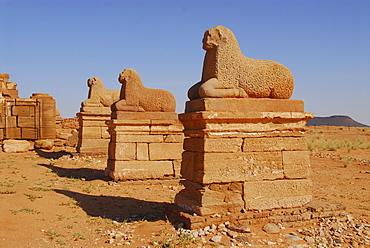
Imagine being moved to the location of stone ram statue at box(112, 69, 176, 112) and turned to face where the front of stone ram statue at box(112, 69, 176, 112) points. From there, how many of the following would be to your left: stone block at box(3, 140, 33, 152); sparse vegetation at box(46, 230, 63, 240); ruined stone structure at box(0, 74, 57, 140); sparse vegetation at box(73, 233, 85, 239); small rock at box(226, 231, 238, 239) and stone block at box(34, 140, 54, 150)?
3

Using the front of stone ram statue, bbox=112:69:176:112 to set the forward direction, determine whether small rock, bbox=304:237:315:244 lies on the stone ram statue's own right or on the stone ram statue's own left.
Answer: on the stone ram statue's own left

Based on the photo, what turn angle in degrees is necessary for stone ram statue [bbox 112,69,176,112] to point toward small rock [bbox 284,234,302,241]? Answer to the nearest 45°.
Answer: approximately 90° to its left

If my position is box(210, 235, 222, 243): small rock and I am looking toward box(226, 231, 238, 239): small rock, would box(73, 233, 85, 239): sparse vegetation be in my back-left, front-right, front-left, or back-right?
back-left

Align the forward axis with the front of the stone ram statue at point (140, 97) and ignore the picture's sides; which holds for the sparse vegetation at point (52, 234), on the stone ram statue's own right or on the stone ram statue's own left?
on the stone ram statue's own left

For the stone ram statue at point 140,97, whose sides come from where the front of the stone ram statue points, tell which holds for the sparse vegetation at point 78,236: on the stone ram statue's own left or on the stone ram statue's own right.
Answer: on the stone ram statue's own left

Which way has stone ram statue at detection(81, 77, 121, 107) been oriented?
to the viewer's left

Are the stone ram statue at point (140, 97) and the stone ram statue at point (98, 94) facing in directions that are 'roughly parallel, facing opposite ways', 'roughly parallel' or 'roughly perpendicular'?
roughly parallel

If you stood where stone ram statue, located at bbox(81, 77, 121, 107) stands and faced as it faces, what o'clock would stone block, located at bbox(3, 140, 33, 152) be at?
The stone block is roughly at 1 o'clock from the stone ram statue.

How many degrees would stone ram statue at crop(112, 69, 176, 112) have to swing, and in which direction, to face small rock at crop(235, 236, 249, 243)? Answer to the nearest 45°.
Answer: approximately 90° to its left

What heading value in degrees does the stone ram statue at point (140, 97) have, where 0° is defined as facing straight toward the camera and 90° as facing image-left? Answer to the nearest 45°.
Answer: approximately 90°

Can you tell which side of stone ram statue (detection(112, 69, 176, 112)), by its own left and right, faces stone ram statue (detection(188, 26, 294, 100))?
left

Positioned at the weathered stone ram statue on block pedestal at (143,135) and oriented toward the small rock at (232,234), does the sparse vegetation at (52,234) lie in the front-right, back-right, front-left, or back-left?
front-right

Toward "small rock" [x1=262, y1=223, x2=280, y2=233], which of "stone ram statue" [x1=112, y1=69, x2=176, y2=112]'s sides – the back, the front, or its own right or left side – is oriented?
left

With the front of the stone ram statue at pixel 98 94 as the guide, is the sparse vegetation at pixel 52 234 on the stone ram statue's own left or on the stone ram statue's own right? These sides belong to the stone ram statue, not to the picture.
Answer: on the stone ram statue's own left
